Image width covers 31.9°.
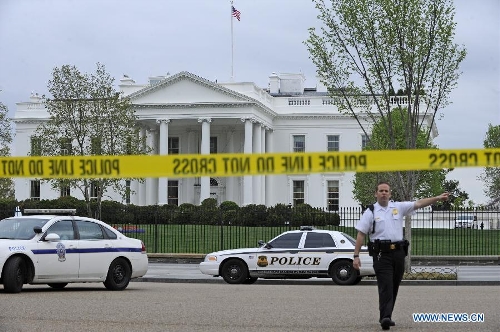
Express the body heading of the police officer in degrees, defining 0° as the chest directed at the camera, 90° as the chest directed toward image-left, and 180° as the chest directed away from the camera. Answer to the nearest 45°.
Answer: approximately 0°

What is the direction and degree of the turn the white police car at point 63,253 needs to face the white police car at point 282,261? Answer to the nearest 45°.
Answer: approximately 180°

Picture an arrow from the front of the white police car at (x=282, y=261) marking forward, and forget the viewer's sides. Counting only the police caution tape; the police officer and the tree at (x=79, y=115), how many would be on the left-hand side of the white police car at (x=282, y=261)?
2

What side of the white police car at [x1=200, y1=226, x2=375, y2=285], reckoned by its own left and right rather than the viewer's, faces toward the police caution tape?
left

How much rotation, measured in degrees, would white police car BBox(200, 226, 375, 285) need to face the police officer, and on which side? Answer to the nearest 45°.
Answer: approximately 90° to its left

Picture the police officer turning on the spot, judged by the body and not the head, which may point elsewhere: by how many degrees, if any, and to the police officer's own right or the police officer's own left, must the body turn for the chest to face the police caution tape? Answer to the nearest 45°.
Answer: approximately 45° to the police officer's own right

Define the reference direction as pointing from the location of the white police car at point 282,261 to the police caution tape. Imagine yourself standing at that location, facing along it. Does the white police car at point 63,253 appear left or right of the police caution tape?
right

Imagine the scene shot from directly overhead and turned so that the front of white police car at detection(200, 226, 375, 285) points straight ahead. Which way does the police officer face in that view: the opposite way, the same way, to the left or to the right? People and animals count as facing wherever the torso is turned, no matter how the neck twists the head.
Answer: to the left

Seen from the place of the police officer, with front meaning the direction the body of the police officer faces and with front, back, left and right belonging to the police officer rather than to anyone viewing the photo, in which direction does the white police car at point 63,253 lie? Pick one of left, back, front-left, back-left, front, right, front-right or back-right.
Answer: back-right

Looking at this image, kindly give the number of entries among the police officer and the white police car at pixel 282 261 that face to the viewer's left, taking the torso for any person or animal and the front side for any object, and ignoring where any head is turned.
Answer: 1

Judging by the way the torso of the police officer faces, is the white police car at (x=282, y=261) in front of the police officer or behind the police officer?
behind

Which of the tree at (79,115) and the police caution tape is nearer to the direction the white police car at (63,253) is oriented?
the police caution tape

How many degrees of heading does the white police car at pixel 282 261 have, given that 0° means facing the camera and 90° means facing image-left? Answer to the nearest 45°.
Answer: approximately 90°

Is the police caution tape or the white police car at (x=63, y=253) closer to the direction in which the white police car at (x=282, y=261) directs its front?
the white police car
